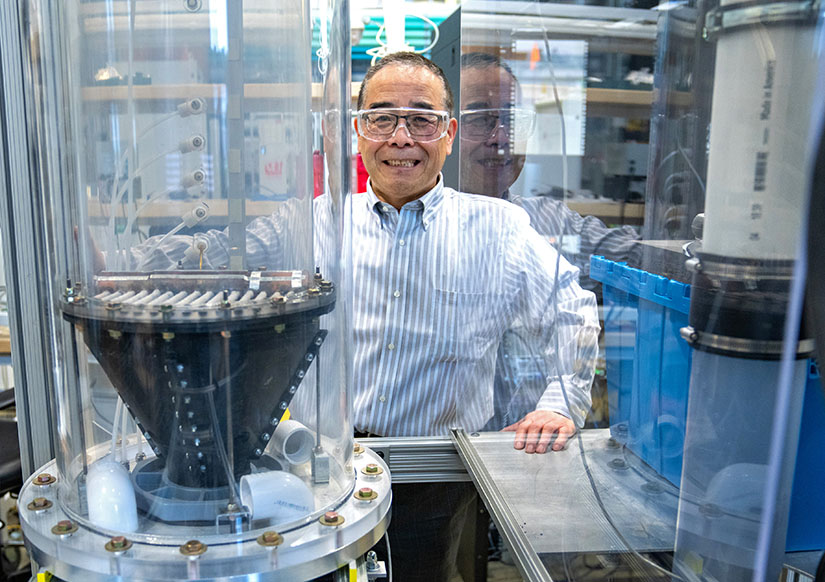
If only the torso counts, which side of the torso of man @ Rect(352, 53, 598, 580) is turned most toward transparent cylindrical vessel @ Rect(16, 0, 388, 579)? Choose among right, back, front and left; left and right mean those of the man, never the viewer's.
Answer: front

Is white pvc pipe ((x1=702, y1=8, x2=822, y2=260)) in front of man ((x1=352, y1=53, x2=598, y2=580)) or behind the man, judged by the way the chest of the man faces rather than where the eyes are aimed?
in front

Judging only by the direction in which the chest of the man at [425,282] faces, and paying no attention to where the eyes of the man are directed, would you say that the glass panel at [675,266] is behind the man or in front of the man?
in front

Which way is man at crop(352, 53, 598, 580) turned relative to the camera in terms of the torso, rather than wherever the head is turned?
toward the camera
